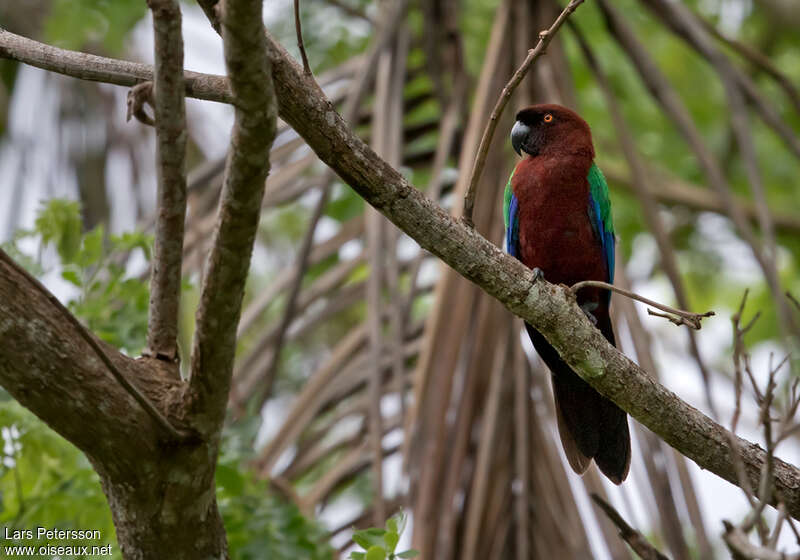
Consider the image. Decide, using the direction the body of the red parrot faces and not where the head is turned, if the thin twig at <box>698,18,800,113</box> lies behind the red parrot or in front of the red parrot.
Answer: behind

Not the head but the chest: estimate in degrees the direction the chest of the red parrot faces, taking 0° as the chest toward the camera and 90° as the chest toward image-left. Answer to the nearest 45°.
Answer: approximately 45°
